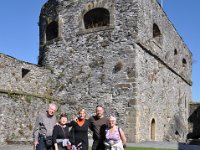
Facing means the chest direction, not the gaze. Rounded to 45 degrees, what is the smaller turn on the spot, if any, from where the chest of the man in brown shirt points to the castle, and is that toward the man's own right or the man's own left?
approximately 180°

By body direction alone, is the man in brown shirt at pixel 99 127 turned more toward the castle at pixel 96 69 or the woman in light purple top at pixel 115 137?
the woman in light purple top

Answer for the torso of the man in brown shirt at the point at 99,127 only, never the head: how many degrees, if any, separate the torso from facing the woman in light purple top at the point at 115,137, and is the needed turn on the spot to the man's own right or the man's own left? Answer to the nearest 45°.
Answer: approximately 45° to the man's own left

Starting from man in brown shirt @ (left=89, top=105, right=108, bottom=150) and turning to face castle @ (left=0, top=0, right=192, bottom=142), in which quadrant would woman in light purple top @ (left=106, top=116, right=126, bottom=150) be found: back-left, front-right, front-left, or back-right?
back-right

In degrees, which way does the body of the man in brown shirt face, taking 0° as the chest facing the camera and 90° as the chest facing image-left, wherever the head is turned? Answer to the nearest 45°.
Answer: approximately 0°
